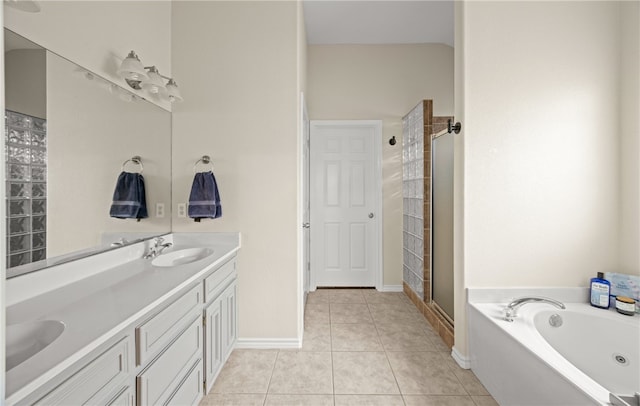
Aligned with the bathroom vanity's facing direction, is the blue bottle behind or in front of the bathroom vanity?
in front

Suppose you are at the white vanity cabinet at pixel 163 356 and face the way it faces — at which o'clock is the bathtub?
The bathtub is roughly at 11 o'clock from the white vanity cabinet.

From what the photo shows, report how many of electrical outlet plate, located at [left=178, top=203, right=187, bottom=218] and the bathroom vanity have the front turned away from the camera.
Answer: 0

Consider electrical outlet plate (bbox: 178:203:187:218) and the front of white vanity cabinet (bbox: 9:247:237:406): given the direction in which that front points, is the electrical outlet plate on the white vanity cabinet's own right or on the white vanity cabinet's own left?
on the white vanity cabinet's own left

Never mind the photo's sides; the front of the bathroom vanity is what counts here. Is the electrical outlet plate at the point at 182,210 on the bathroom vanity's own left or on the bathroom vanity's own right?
on the bathroom vanity's own left

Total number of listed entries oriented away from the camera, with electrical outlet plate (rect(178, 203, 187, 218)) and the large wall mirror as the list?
0

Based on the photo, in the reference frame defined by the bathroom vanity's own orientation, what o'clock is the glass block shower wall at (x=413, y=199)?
The glass block shower wall is roughly at 10 o'clock from the bathroom vanity.

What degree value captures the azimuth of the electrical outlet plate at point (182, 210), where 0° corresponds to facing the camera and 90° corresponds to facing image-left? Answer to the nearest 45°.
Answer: approximately 0°

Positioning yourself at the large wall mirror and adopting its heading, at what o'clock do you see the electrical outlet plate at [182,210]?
The electrical outlet plate is roughly at 9 o'clock from the large wall mirror.

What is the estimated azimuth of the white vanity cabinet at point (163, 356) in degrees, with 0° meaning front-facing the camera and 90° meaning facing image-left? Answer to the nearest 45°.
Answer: approximately 315°
